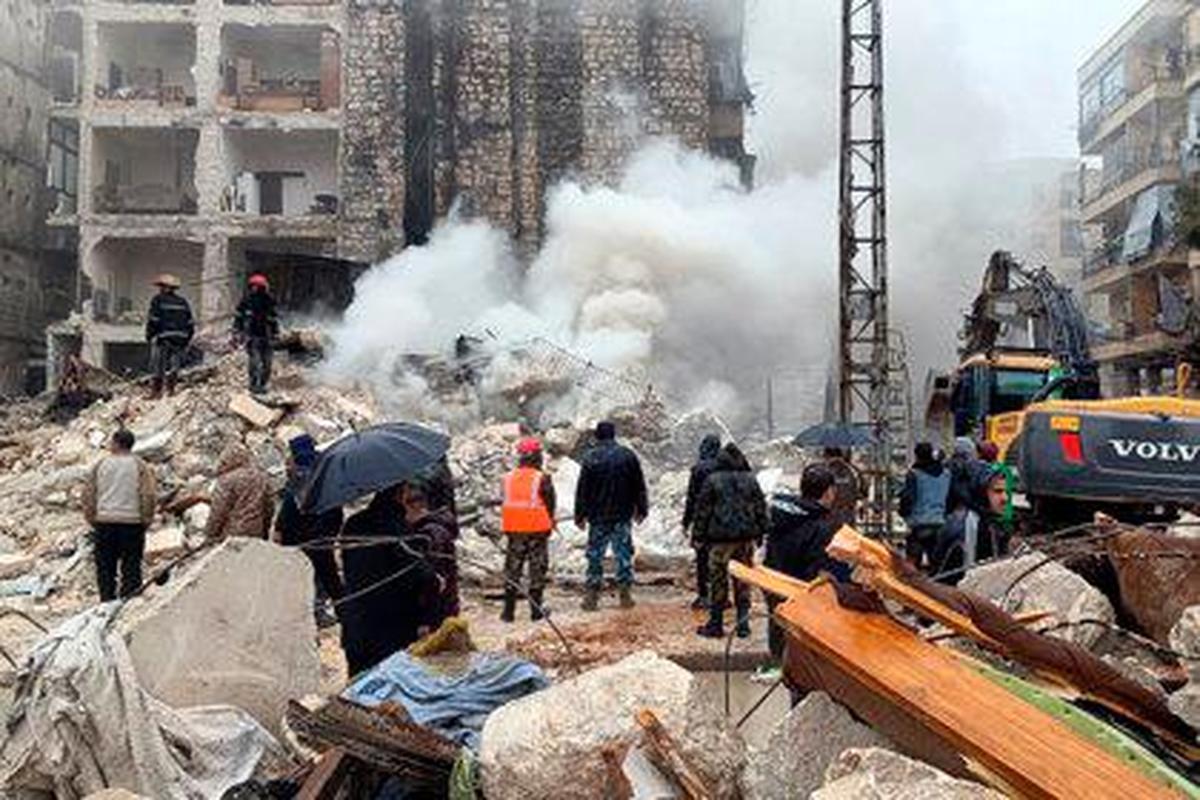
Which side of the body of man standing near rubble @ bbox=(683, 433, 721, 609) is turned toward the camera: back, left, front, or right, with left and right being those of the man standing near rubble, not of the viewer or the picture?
back

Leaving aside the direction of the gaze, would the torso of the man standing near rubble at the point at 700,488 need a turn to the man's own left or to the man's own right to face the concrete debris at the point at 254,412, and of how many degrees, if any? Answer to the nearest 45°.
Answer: approximately 45° to the man's own left

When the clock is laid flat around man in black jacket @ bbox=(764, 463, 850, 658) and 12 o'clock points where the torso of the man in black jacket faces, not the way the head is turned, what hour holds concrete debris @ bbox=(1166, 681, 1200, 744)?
The concrete debris is roughly at 4 o'clock from the man in black jacket.

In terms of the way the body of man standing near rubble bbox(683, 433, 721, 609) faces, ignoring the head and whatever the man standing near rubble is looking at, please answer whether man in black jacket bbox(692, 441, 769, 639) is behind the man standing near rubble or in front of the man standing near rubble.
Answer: behind

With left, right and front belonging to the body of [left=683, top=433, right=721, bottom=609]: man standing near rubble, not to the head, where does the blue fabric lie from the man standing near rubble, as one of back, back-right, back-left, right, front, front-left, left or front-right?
back

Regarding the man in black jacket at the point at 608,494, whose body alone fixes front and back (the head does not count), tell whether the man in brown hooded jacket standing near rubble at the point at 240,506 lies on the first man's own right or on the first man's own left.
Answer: on the first man's own left

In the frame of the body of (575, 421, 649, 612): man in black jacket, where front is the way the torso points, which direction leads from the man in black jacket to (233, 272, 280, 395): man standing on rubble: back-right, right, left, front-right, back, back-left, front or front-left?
front-left

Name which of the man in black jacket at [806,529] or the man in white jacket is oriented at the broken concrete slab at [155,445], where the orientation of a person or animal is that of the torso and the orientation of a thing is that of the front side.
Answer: the man in white jacket

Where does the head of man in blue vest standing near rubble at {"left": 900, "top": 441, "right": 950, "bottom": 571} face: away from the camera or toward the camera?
away from the camera

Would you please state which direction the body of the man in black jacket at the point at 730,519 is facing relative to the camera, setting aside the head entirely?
away from the camera

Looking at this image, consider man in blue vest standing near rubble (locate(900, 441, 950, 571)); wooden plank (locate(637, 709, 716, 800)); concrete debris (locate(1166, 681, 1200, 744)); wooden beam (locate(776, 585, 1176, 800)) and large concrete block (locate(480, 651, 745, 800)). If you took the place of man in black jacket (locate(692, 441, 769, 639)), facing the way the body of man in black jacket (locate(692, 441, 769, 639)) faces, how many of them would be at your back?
4

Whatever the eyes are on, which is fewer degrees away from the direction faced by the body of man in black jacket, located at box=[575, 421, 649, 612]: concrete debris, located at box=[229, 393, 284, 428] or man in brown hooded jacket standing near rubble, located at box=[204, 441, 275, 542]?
the concrete debris

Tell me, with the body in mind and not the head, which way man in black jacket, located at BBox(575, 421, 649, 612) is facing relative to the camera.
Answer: away from the camera

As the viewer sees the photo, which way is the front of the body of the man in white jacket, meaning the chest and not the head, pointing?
away from the camera

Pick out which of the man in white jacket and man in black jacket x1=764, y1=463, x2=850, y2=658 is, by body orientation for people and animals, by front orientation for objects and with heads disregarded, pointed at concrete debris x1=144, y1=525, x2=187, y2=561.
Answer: the man in white jacket

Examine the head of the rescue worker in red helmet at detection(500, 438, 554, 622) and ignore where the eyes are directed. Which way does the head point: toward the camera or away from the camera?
away from the camera
